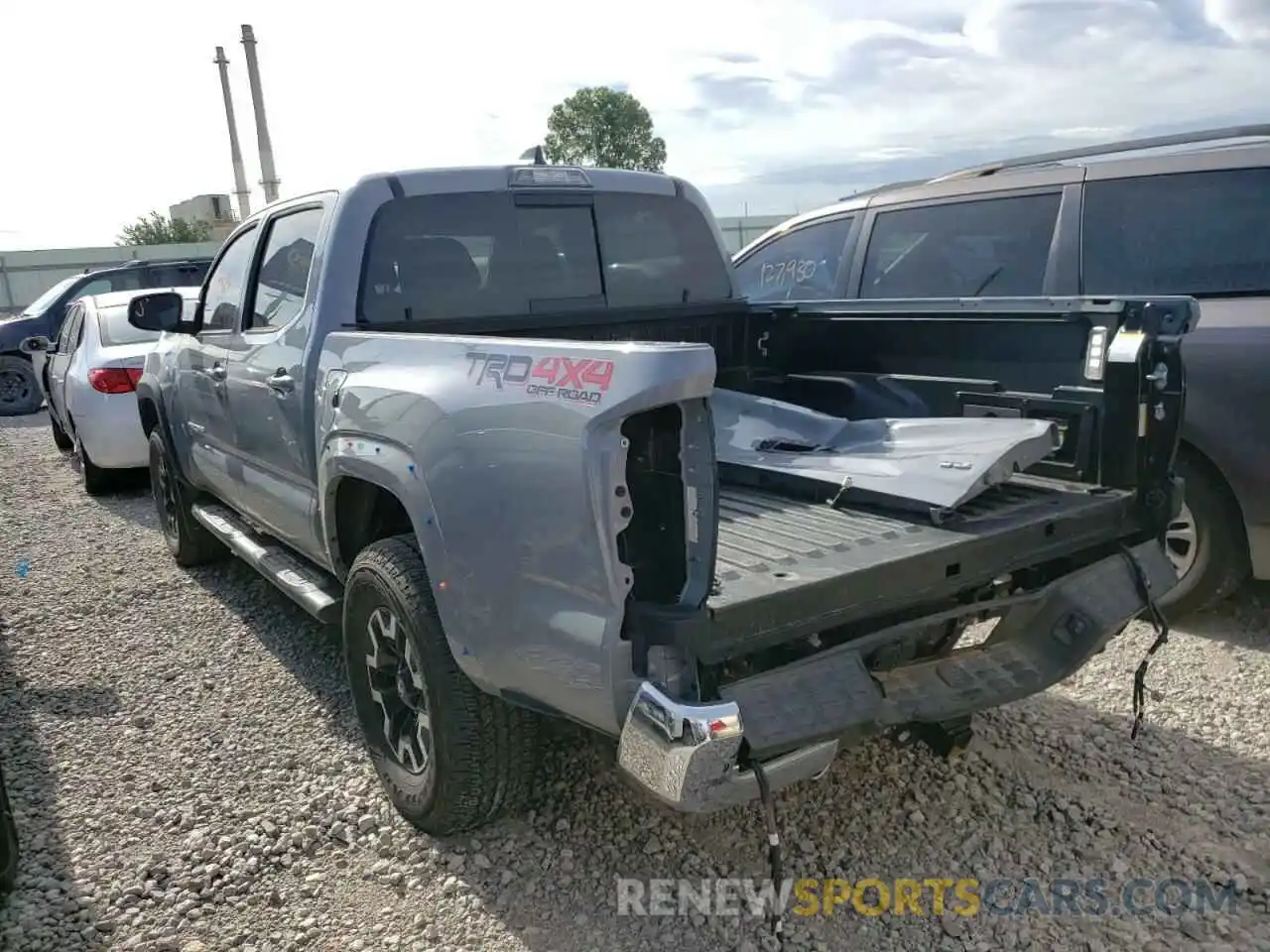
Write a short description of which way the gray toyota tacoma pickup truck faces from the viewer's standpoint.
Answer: facing away from the viewer and to the left of the viewer

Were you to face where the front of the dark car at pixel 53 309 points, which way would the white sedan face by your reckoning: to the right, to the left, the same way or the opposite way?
to the right

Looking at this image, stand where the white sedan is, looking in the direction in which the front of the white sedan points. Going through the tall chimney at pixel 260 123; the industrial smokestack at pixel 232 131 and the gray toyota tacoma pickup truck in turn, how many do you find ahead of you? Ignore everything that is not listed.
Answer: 2

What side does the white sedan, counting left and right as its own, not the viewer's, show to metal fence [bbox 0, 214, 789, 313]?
front

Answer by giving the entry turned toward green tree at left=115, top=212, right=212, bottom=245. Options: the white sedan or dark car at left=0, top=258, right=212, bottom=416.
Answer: the white sedan

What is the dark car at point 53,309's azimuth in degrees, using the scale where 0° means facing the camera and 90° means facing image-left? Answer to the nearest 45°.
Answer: approximately 90°

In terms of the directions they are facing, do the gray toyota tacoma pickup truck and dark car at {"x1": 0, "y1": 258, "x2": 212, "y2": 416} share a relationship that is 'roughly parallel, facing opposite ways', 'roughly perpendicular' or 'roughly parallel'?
roughly perpendicular

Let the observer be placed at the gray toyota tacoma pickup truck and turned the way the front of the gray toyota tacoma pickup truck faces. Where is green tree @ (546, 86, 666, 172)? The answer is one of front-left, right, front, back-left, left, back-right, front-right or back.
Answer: front-right

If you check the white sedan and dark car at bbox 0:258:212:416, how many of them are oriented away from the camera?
1

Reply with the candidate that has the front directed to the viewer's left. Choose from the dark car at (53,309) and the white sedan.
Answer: the dark car

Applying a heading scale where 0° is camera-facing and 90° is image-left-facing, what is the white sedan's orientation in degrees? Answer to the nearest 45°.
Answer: approximately 180°

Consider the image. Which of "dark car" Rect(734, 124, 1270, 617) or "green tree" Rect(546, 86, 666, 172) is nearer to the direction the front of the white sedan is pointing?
the green tree
